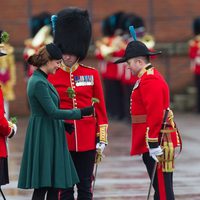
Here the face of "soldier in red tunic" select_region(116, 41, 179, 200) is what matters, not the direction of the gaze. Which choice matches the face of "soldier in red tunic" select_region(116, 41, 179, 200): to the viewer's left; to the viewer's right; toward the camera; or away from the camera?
to the viewer's left

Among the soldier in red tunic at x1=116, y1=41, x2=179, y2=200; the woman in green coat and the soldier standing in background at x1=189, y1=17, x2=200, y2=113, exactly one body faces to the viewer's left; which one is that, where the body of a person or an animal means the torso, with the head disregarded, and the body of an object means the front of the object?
the soldier in red tunic

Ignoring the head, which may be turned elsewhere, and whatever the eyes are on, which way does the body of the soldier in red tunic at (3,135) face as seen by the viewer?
to the viewer's right

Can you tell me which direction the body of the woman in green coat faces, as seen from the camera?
to the viewer's right

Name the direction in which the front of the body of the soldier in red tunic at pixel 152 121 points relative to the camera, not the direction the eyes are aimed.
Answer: to the viewer's left

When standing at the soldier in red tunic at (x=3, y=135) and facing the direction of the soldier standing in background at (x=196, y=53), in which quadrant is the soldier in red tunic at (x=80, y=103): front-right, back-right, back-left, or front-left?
front-right

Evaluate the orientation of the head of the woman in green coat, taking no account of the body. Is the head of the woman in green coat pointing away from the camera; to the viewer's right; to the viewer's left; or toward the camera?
to the viewer's right

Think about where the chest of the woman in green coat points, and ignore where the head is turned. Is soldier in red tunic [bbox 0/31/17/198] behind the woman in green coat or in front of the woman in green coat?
behind
